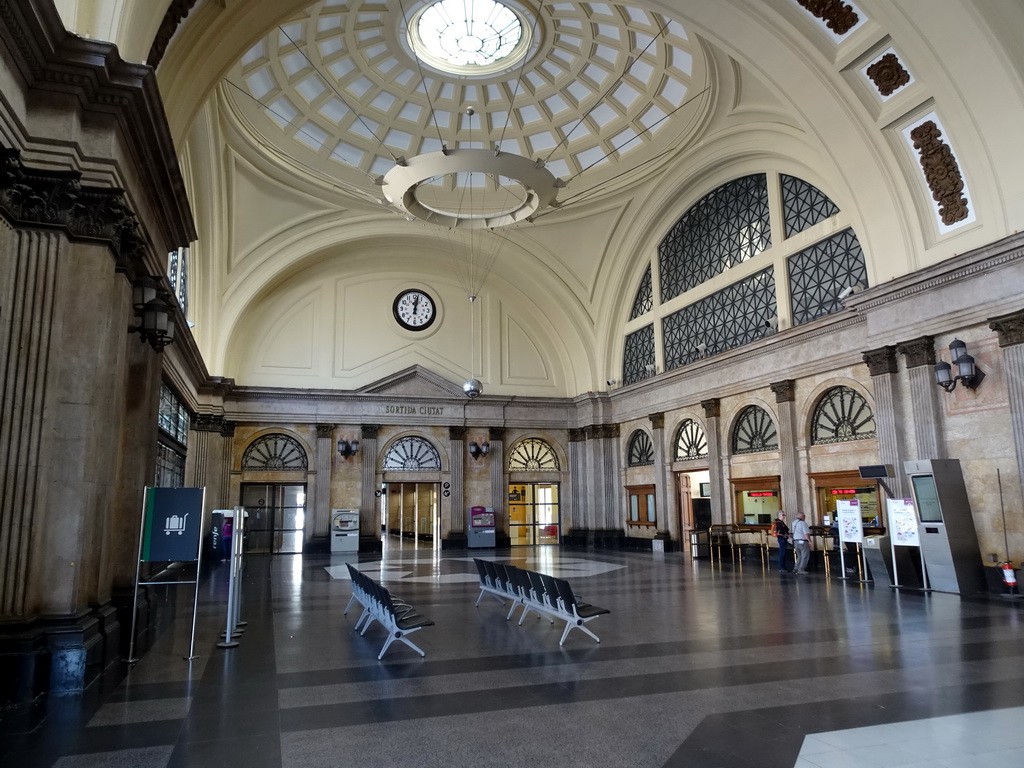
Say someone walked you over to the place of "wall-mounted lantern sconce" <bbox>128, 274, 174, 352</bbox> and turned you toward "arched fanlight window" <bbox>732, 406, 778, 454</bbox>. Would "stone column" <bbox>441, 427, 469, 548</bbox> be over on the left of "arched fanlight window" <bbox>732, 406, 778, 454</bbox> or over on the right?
left

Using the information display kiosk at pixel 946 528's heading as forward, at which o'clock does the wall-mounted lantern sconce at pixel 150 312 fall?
The wall-mounted lantern sconce is roughly at 12 o'clock from the information display kiosk.

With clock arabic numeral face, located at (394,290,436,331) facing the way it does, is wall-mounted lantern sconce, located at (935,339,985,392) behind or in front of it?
in front

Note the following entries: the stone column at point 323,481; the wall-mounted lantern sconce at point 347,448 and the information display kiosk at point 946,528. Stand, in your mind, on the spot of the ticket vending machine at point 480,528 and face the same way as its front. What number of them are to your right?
2

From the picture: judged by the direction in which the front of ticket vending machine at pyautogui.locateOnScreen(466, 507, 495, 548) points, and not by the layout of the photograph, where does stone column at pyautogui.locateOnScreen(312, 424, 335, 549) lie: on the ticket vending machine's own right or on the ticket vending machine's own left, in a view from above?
on the ticket vending machine's own right

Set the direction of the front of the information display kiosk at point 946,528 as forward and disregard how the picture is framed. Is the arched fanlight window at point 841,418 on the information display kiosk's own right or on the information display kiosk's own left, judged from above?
on the information display kiosk's own right

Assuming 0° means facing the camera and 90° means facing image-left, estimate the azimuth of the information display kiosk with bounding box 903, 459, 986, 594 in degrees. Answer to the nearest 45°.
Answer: approximately 45°

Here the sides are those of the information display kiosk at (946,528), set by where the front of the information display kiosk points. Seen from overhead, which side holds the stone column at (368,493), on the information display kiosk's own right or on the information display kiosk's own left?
on the information display kiosk's own right

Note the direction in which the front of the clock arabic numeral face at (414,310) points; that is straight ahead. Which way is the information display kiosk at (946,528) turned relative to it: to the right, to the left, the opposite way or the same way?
to the right

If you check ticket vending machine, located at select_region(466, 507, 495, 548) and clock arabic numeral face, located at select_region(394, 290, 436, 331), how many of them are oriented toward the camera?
2

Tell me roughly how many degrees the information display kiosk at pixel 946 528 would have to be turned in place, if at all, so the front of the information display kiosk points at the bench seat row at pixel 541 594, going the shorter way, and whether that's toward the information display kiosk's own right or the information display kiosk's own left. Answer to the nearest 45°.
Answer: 0° — it already faces it

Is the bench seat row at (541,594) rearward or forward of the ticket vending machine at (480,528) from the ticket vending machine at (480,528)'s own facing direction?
forward

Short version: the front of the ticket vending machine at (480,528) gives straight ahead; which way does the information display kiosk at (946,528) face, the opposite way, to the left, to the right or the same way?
to the right
